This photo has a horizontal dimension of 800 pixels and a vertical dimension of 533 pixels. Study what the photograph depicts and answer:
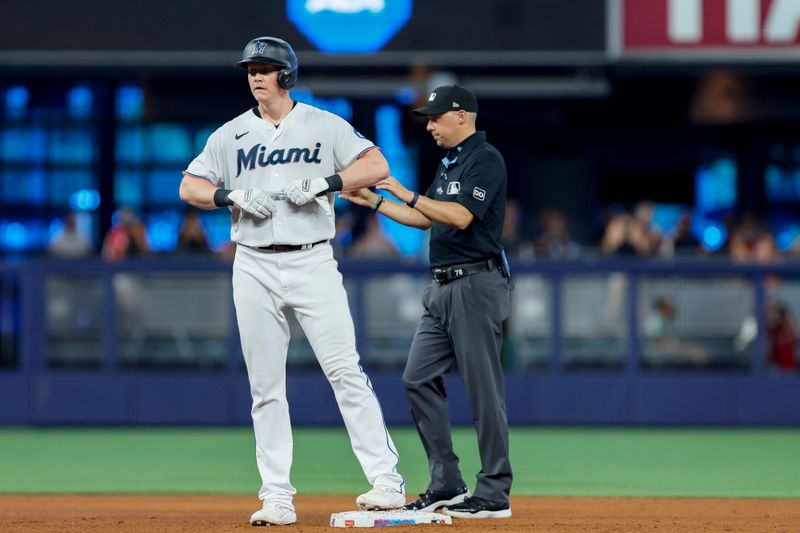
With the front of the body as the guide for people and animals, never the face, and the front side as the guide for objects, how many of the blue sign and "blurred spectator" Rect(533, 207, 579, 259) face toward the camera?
2

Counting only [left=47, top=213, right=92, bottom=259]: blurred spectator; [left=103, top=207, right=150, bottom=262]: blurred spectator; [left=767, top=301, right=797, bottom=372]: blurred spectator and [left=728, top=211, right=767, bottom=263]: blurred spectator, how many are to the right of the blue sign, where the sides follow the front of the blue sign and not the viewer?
2

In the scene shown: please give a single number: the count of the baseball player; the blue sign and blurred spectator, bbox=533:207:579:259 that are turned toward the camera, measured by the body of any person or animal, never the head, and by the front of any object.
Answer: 3

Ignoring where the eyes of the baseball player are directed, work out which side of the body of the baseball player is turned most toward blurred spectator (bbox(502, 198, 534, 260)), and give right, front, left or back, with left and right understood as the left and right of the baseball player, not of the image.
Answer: back

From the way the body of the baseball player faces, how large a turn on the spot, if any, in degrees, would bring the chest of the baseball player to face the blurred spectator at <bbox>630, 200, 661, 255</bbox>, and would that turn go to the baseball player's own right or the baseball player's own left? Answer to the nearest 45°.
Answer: approximately 135° to the baseball player's own left

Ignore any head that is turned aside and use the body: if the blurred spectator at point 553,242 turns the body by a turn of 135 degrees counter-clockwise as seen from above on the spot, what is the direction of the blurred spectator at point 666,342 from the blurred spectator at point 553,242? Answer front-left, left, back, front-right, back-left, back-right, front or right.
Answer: right

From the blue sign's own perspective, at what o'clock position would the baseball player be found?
The baseball player is roughly at 12 o'clock from the blue sign.

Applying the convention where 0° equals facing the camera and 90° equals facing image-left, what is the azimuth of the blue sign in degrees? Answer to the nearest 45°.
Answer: approximately 0°

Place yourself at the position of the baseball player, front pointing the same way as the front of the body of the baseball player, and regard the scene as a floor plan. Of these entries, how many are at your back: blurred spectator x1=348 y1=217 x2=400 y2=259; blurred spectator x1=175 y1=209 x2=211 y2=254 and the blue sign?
3

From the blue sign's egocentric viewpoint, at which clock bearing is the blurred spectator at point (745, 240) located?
The blurred spectator is roughly at 9 o'clock from the blue sign.
